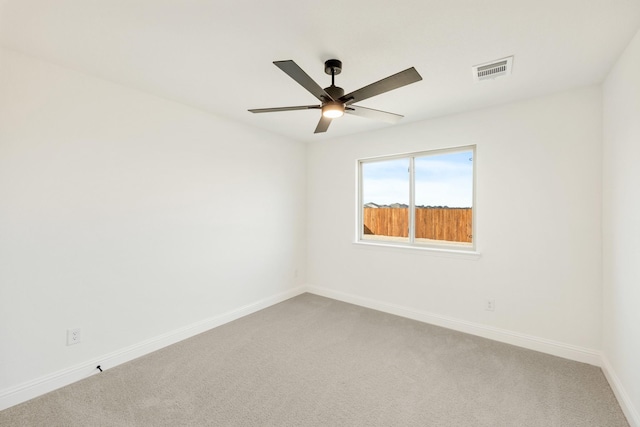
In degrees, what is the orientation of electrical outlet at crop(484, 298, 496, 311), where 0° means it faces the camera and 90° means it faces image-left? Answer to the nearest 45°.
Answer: approximately 0°

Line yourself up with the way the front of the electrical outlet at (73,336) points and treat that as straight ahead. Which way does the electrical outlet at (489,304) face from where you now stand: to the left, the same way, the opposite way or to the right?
to the right

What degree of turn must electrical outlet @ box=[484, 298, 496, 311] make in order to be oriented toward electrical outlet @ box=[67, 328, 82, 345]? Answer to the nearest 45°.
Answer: approximately 45° to its right

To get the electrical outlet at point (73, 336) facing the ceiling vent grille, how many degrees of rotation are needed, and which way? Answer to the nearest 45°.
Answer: approximately 45° to its left

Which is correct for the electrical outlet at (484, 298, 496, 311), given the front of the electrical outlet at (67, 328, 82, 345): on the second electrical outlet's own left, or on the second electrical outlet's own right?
on the second electrical outlet's own left
